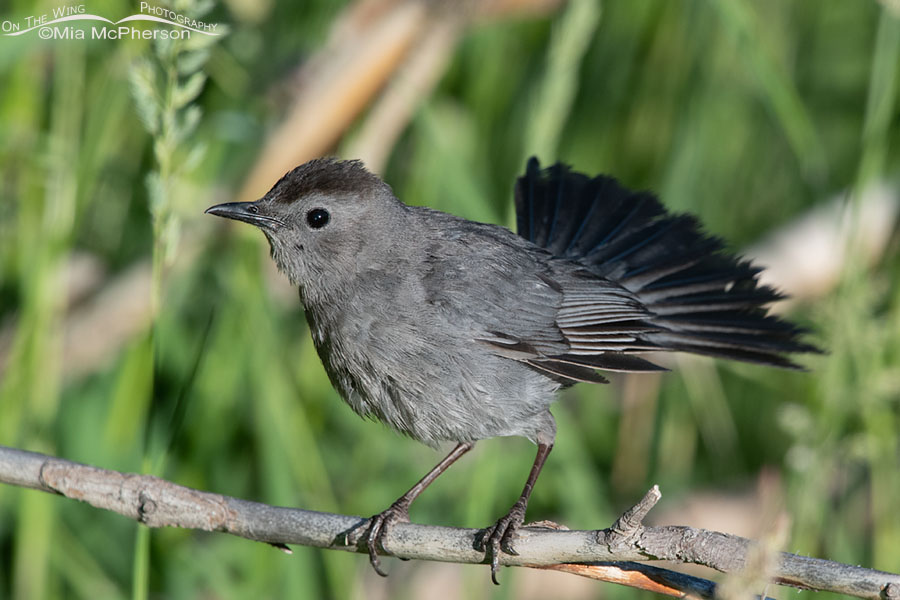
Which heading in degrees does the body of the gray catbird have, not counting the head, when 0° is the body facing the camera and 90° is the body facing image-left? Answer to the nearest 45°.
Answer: approximately 90°
